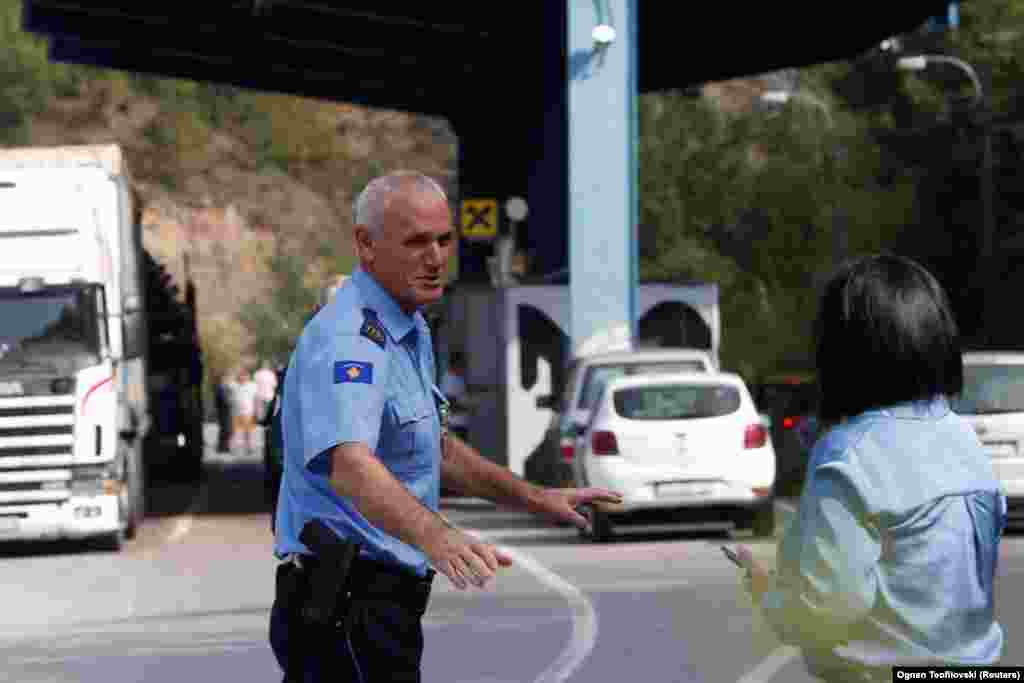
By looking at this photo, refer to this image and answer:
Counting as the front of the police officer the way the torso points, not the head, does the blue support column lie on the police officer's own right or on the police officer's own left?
on the police officer's own left

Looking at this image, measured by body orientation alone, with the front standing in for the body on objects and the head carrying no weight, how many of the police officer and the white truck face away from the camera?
0

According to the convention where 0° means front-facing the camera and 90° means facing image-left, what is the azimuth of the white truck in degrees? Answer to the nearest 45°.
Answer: approximately 0°

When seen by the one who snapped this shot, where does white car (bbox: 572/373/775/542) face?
facing away from the viewer

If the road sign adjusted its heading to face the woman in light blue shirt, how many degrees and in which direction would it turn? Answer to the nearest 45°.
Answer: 0° — it already faces them

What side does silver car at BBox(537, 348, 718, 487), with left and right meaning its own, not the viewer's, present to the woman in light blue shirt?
back

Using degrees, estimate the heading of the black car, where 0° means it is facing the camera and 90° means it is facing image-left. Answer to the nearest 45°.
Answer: approximately 180°

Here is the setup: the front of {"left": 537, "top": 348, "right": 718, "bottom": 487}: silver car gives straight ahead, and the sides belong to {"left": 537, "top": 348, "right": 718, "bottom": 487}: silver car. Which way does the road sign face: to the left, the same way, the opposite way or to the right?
the opposite way

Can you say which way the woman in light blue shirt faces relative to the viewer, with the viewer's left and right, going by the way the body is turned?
facing away from the viewer and to the left of the viewer

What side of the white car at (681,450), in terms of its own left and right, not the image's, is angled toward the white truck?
left
